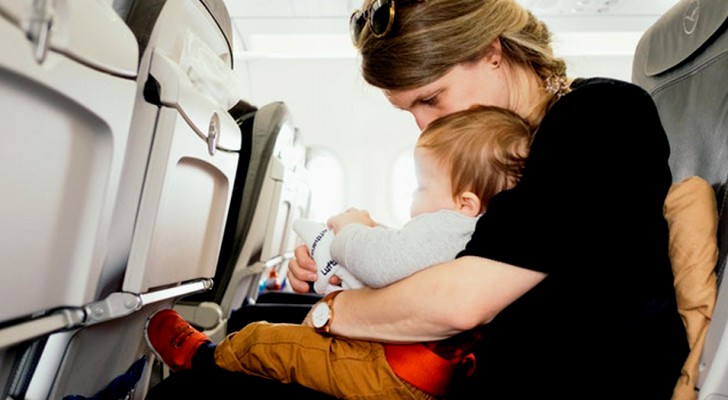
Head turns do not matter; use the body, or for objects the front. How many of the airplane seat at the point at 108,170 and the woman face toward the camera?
0

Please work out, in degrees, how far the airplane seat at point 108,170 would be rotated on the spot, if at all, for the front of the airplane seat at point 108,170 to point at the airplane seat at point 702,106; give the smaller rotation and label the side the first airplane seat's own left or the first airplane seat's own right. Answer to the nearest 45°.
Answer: approximately 135° to the first airplane seat's own right

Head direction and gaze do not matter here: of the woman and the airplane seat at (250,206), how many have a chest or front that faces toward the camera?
0

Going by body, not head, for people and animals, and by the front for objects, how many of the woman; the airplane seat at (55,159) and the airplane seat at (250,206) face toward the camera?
0

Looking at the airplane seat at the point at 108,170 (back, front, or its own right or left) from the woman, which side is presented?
back

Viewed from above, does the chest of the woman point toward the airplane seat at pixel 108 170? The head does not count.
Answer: yes

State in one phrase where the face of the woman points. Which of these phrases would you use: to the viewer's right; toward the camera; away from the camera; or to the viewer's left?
to the viewer's left

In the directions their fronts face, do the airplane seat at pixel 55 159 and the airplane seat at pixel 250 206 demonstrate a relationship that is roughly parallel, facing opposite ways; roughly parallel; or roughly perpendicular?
roughly parallel

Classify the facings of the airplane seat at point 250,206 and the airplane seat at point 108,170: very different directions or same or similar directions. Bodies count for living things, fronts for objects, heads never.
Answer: same or similar directions

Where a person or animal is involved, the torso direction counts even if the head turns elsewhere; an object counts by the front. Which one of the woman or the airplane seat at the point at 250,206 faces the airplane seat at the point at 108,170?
the woman

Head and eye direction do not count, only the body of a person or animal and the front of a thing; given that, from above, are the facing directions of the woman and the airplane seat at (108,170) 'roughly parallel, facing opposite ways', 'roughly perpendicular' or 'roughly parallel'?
roughly parallel

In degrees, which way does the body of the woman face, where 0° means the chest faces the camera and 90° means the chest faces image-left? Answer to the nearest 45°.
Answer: approximately 90°

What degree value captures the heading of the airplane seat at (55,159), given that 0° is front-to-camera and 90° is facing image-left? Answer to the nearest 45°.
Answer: approximately 135°

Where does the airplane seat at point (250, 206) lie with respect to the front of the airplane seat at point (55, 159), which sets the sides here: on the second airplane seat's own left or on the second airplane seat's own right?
on the second airplane seat's own right

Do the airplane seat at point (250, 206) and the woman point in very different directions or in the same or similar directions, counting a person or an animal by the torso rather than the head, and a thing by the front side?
same or similar directions
